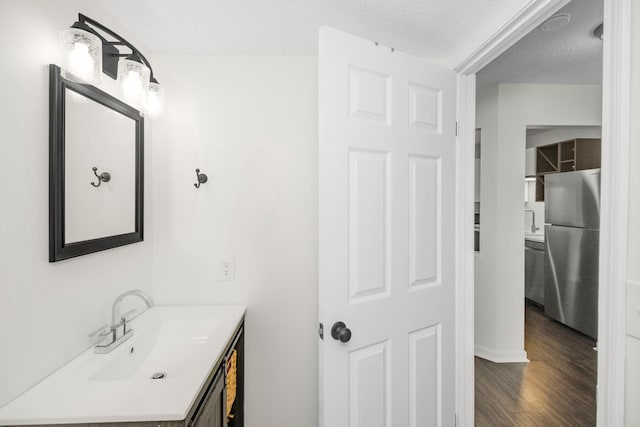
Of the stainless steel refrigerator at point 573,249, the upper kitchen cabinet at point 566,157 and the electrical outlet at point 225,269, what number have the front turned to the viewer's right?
0

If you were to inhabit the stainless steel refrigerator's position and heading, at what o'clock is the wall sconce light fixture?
The wall sconce light fixture is roughly at 11 o'clock from the stainless steel refrigerator.

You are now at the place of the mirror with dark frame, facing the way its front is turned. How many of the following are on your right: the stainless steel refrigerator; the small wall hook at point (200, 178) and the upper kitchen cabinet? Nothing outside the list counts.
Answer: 0

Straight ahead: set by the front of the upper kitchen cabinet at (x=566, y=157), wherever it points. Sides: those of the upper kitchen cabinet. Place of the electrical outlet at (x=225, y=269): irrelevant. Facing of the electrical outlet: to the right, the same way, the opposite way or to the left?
to the left

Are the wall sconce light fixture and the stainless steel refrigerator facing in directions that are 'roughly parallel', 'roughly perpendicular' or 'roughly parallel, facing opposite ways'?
roughly parallel, facing opposite ways

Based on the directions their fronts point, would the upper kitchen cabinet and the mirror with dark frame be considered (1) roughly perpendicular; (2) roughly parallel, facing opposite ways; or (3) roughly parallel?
roughly parallel, facing opposite ways

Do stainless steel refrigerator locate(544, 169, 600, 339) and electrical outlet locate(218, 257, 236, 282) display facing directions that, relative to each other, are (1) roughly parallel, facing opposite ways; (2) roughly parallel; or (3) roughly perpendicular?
roughly perpendicular

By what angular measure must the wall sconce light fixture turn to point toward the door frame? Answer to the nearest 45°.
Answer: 0° — it already faces it

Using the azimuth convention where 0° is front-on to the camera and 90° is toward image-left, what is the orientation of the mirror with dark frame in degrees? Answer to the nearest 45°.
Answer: approximately 315°

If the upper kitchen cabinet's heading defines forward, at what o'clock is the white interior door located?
The white interior door is roughly at 11 o'clock from the upper kitchen cabinet.

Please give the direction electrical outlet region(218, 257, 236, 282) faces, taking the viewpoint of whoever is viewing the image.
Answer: facing the viewer

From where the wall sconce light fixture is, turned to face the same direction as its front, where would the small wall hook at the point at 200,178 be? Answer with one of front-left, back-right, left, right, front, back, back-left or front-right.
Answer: left

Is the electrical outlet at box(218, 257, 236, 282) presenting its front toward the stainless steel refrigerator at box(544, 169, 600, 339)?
no

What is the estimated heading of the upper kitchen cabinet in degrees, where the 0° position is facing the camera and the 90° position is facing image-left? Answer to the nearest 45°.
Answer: approximately 45°

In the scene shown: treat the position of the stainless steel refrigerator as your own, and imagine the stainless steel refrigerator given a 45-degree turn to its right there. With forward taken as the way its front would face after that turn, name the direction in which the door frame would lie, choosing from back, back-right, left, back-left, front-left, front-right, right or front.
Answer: left

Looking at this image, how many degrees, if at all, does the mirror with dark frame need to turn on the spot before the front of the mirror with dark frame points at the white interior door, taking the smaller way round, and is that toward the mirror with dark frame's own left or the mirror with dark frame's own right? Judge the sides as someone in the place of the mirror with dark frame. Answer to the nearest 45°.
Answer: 0° — it already faces it
